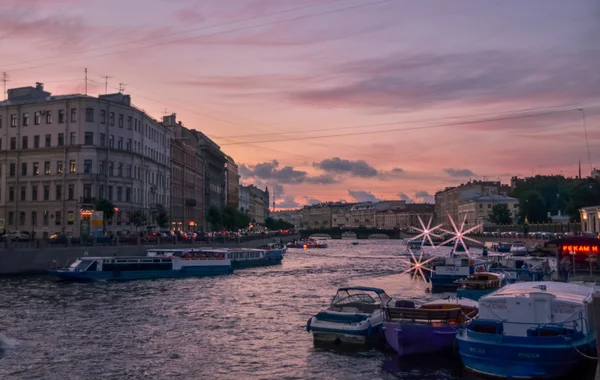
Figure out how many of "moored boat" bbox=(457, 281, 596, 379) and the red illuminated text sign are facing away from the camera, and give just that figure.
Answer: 0

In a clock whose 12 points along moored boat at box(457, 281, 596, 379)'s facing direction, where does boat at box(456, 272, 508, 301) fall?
The boat is roughly at 4 o'clock from the moored boat.

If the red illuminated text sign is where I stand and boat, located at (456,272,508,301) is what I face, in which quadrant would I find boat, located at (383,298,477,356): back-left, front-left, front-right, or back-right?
front-left

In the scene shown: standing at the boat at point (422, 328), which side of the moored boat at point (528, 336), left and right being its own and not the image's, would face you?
right

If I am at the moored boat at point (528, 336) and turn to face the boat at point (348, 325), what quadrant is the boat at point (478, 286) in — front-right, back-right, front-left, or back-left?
front-right

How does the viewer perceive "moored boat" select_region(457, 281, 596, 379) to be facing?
facing the viewer and to the left of the viewer

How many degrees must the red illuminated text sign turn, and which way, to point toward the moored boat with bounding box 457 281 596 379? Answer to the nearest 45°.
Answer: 0° — it already faces it

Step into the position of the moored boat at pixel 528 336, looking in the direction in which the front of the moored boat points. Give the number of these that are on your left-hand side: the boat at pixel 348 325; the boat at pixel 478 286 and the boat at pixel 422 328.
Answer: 0

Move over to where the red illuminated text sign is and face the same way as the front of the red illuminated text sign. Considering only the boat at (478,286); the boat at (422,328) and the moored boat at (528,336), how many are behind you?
0

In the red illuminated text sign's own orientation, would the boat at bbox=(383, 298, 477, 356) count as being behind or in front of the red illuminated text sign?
in front

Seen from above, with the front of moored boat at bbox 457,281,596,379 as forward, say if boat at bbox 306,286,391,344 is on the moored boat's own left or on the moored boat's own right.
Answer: on the moored boat's own right

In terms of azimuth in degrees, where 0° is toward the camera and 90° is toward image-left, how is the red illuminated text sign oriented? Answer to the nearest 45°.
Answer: approximately 0°

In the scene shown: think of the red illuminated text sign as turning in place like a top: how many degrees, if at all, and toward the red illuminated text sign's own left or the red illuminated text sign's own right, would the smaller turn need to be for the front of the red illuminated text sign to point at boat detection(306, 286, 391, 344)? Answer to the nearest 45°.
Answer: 0° — it already faces it

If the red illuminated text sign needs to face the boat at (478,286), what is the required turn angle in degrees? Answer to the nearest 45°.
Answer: approximately 45° to its right

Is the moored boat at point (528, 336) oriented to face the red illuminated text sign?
no
